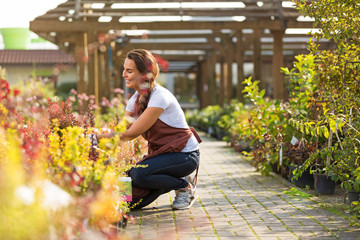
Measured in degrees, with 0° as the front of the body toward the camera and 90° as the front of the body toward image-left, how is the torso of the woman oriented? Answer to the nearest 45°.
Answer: approximately 90°

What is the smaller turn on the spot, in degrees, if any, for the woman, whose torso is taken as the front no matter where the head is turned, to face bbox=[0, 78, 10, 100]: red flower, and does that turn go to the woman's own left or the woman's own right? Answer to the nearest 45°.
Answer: approximately 45° to the woman's own right

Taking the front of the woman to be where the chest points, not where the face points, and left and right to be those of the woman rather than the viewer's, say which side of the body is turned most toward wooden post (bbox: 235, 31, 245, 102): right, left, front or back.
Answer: right

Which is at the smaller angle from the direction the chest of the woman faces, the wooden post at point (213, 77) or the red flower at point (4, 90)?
the red flower

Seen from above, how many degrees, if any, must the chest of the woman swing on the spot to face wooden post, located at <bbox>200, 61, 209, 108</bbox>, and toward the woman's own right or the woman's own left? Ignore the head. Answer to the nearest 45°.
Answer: approximately 90° to the woman's own right
